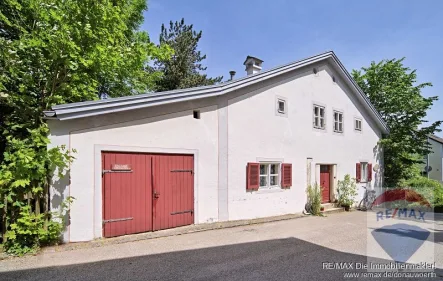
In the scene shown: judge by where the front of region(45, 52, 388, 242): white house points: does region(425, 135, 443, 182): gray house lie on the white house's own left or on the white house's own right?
on the white house's own left

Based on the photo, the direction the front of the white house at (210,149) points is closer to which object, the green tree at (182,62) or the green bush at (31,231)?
the green bush

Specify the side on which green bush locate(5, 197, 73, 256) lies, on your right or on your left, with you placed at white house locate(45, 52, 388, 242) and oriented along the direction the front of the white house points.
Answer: on your right

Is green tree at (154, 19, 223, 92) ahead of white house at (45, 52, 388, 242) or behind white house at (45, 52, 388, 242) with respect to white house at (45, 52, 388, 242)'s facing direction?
behind

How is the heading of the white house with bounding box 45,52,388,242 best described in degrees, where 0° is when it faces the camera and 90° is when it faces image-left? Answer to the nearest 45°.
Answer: approximately 315°
